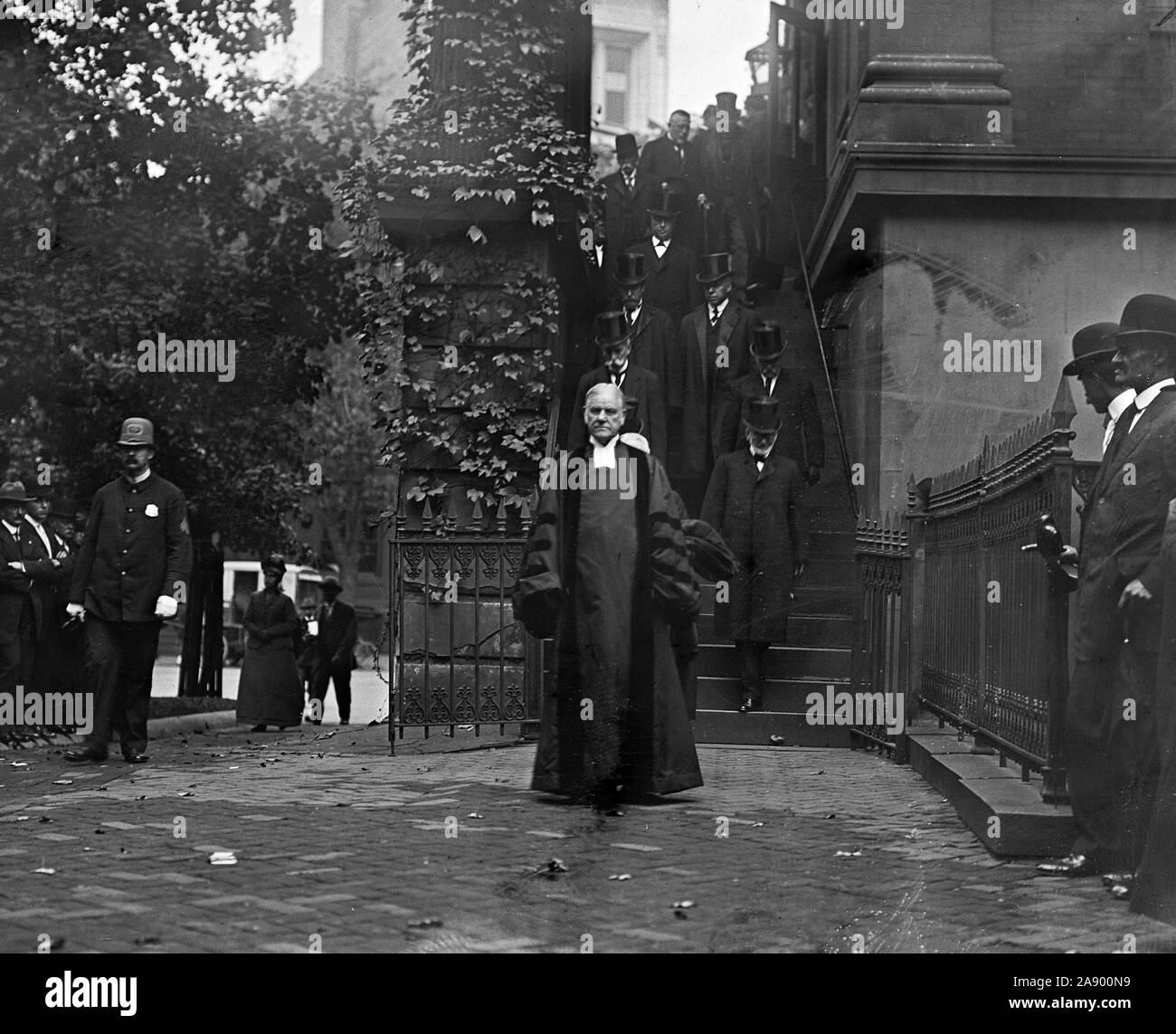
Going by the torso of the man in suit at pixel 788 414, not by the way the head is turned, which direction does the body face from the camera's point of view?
toward the camera

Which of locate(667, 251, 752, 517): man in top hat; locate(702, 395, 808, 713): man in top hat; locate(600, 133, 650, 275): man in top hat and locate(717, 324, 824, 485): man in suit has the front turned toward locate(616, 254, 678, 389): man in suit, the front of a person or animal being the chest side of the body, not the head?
locate(600, 133, 650, 275): man in top hat

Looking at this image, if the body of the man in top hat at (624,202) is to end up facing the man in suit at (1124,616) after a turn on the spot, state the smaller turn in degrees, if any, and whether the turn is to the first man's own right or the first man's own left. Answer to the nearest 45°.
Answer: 0° — they already face them

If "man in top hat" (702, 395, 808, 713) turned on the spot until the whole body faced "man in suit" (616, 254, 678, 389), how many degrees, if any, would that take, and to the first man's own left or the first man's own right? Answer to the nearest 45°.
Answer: approximately 180°

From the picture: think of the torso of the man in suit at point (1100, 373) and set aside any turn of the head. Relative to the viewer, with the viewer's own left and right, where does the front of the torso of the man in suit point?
facing to the left of the viewer

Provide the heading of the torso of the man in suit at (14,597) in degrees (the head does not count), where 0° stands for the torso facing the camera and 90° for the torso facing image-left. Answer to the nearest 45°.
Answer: approximately 315°

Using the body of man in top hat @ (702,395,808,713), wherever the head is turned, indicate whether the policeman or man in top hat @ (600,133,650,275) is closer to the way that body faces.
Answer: the policeman

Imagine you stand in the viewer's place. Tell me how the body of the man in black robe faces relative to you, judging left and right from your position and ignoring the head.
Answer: facing the viewer

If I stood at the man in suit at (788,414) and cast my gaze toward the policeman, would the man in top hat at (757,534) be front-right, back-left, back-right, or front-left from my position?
front-left

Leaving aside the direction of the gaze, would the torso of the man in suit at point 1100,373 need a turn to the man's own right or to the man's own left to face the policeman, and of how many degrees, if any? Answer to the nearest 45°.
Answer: approximately 45° to the man's own right

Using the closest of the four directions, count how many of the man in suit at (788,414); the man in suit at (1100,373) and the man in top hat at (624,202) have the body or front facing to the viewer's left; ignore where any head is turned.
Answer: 1

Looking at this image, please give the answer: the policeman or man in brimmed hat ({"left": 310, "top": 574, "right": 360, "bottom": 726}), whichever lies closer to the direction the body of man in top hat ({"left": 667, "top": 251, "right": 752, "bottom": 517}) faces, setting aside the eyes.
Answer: the policeman

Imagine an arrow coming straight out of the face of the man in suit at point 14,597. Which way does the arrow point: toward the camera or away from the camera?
toward the camera
